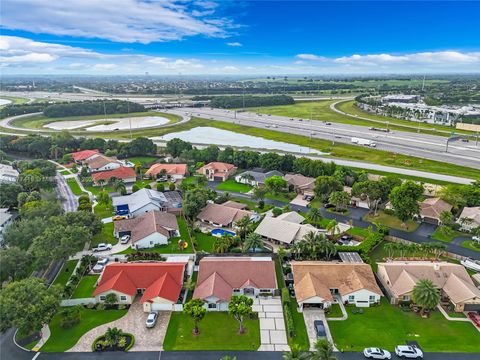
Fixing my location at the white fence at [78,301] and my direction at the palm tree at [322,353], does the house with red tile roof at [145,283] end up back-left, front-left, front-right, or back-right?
front-left

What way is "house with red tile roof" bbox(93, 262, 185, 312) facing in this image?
toward the camera

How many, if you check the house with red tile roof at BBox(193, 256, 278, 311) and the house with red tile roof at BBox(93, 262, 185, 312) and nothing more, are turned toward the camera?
2

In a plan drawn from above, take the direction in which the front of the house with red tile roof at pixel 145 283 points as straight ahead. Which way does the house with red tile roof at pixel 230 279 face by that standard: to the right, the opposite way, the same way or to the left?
the same way

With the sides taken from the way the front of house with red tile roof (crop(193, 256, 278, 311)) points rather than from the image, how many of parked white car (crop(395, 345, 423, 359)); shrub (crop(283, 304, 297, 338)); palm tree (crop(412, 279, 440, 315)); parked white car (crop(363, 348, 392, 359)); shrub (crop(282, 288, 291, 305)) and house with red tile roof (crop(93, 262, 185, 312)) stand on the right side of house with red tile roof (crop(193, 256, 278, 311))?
1

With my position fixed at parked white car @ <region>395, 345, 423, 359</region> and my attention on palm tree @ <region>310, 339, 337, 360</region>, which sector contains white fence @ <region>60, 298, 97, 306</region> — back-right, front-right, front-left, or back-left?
front-right

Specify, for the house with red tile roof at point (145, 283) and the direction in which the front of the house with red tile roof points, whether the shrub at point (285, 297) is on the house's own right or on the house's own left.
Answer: on the house's own left

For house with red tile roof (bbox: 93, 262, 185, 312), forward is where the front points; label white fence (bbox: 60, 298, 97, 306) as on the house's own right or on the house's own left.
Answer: on the house's own right

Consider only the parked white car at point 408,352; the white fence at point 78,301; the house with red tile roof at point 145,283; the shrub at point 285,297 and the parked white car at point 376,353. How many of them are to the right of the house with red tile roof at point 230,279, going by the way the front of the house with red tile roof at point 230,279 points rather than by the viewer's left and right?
2

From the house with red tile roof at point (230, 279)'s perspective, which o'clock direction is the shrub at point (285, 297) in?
The shrub is roughly at 10 o'clock from the house with red tile roof.

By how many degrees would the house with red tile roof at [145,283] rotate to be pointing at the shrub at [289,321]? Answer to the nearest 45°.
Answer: approximately 45° to its left

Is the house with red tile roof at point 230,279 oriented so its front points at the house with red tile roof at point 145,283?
no

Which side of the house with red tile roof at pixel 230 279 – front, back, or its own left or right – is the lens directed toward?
front

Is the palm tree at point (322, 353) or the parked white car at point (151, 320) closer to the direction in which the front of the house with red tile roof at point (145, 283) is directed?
the parked white car

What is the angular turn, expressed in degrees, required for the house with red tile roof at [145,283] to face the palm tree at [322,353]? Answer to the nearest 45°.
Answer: approximately 45° to its left

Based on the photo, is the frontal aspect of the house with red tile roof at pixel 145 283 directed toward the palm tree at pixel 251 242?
no

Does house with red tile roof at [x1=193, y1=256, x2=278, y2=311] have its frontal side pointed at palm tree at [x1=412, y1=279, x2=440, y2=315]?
no
